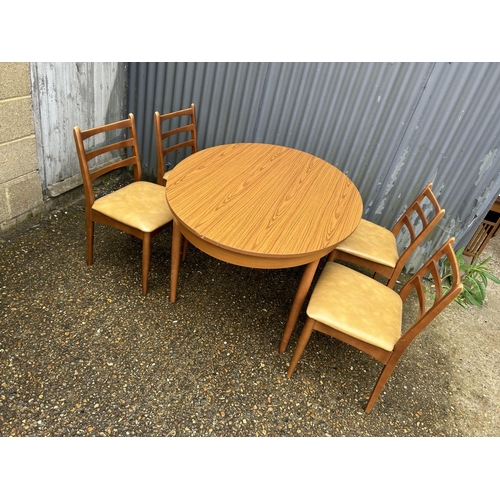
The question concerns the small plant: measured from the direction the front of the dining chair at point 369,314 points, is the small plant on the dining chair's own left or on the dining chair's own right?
on the dining chair's own right

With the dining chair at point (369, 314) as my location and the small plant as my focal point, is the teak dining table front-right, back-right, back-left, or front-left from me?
back-left

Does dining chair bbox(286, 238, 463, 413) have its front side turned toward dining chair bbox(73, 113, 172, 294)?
yes

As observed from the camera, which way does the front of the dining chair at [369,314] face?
facing to the left of the viewer

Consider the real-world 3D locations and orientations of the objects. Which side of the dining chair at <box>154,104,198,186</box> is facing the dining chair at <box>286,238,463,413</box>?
front

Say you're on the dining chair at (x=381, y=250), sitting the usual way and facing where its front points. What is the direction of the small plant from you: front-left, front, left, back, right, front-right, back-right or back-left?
back-right

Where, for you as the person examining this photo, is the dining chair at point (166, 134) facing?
facing the viewer and to the right of the viewer

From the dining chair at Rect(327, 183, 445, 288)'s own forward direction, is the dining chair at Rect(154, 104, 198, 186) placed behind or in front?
in front

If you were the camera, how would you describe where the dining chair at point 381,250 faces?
facing to the left of the viewer

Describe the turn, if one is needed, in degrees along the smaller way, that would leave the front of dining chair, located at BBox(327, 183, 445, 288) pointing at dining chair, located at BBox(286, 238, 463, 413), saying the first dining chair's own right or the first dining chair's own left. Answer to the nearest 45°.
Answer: approximately 90° to the first dining chair's own left

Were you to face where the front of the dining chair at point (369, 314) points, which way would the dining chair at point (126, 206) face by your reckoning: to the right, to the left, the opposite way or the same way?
the opposite way

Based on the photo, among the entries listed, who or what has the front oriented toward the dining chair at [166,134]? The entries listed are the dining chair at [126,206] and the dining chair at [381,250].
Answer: the dining chair at [381,250]

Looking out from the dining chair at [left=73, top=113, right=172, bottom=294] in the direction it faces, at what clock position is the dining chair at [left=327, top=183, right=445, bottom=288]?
the dining chair at [left=327, top=183, right=445, bottom=288] is roughly at 11 o'clock from the dining chair at [left=73, top=113, right=172, bottom=294].

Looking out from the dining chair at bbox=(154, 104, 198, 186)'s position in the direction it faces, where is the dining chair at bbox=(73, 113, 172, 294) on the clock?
the dining chair at bbox=(73, 113, 172, 294) is roughly at 2 o'clock from the dining chair at bbox=(154, 104, 198, 186).

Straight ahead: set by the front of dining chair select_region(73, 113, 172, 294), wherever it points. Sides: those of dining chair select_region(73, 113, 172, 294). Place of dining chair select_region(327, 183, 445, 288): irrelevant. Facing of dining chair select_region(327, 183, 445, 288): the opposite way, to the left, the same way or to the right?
the opposite way
